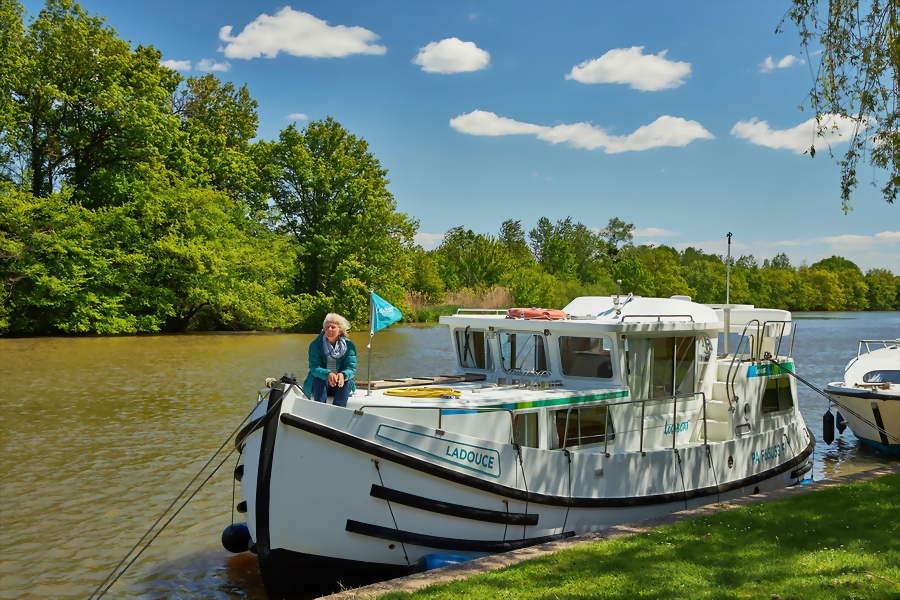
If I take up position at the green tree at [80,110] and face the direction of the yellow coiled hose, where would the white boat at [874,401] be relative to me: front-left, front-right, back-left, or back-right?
front-left

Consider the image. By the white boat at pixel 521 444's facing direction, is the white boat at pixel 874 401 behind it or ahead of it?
behind

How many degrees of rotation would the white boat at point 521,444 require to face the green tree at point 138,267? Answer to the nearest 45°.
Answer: approximately 90° to its right

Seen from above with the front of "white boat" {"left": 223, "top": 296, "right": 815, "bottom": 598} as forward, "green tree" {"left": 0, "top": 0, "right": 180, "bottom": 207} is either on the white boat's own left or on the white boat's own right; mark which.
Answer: on the white boat's own right

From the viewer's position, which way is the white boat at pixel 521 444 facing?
facing the viewer and to the left of the viewer
